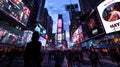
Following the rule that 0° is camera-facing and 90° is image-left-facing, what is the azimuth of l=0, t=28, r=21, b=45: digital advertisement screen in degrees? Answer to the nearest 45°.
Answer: approximately 315°

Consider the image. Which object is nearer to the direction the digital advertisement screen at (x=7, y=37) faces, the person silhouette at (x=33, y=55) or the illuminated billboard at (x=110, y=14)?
the illuminated billboard

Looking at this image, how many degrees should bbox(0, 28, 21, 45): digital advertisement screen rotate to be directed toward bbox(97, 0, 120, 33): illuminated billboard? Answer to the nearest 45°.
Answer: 0° — it already faces it

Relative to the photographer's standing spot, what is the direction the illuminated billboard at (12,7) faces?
facing the viewer and to the right of the viewer

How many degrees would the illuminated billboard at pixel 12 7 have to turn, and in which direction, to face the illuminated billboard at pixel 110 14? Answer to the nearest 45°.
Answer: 0° — it already faces it

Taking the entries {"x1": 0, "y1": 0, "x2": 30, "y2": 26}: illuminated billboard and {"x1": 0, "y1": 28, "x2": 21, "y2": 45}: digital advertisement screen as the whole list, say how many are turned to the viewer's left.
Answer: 0

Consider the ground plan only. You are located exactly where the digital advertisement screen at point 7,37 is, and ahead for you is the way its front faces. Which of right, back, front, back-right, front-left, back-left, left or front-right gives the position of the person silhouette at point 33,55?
front-right

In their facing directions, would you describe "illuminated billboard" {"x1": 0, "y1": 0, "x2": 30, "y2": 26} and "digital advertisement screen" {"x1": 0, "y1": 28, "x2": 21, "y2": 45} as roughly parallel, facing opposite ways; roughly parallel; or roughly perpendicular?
roughly parallel
